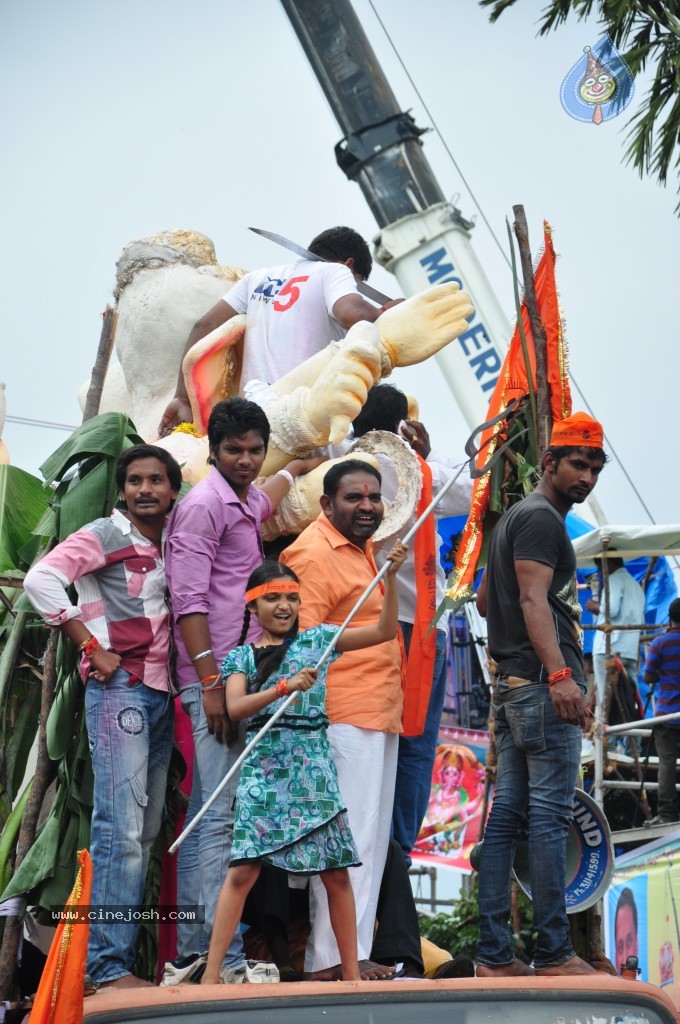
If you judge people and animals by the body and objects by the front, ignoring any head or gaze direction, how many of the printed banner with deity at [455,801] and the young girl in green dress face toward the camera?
2

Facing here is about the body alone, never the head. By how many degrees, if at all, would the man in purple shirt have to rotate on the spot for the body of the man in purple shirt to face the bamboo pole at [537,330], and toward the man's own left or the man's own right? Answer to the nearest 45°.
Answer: approximately 45° to the man's own left

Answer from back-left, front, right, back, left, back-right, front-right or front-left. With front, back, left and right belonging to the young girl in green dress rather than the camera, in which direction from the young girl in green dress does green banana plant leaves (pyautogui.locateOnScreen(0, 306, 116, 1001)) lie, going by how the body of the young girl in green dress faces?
back-right

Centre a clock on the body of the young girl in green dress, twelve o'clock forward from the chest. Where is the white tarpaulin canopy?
The white tarpaulin canopy is roughly at 7 o'clock from the young girl in green dress.

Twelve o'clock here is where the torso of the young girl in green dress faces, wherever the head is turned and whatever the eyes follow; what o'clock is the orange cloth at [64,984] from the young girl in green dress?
The orange cloth is roughly at 1 o'clock from the young girl in green dress.

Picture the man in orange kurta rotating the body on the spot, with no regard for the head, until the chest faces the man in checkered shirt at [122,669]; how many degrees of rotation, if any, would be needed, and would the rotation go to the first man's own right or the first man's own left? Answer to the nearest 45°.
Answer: approximately 135° to the first man's own right

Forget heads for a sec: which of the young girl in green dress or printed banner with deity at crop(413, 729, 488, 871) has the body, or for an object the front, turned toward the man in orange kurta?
the printed banner with deity

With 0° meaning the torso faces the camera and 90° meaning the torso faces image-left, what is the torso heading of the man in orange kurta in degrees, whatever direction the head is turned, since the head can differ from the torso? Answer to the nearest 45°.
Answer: approximately 315°

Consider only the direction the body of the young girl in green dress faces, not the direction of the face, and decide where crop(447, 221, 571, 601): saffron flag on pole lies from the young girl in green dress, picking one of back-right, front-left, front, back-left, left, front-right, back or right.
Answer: back-left
